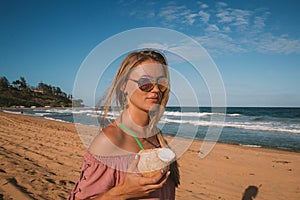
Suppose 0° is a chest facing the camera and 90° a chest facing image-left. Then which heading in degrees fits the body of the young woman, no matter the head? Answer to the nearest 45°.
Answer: approximately 315°
